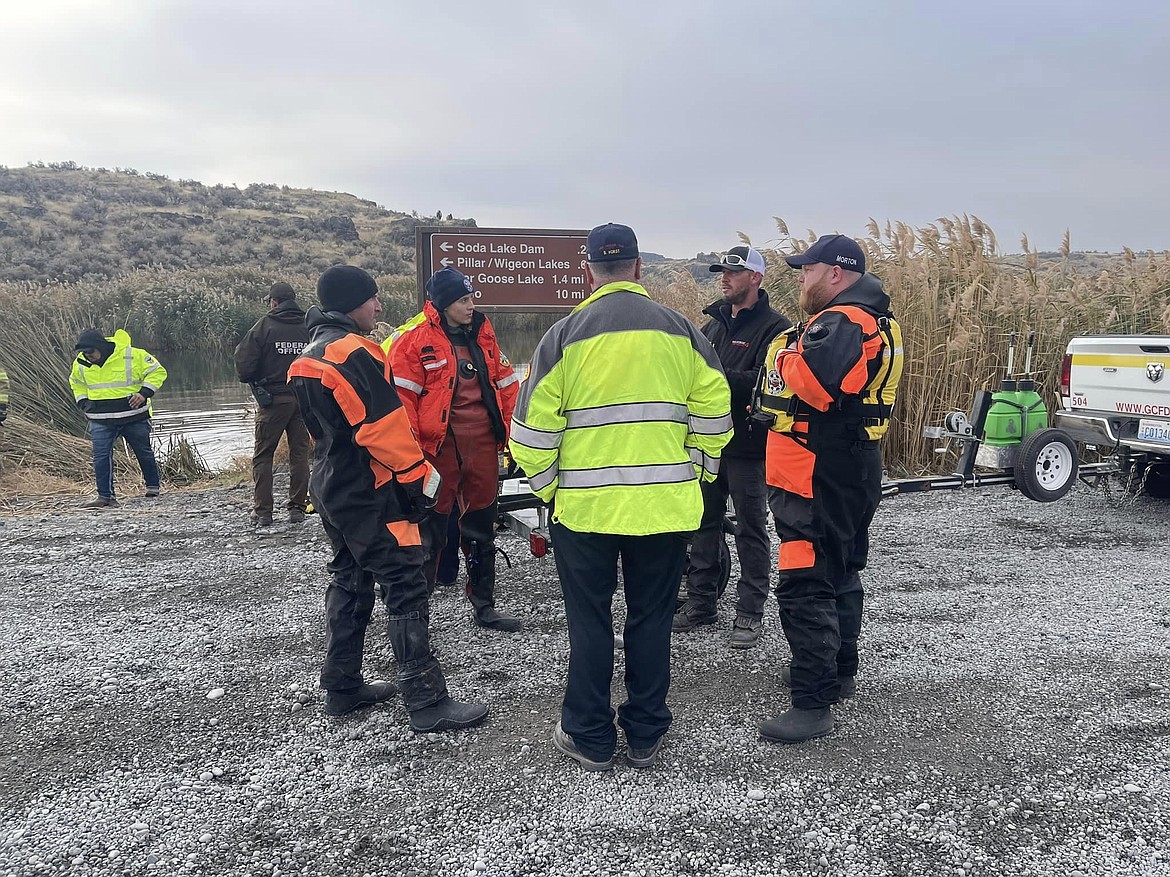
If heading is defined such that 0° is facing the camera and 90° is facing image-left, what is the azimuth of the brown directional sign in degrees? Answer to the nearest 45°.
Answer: approximately 0°

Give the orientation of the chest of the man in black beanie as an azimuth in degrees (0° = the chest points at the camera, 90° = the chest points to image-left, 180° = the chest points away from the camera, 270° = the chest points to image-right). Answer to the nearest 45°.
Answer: approximately 270°

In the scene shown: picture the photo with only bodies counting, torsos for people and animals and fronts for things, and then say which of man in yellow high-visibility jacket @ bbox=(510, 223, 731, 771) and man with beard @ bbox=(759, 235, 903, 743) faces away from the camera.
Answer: the man in yellow high-visibility jacket

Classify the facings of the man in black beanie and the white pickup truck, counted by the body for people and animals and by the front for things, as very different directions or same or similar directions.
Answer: same or similar directions

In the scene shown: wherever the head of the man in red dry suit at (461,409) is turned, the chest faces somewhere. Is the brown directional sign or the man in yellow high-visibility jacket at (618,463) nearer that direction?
the man in yellow high-visibility jacket

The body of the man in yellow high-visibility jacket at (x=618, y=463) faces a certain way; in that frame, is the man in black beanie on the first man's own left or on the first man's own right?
on the first man's own left

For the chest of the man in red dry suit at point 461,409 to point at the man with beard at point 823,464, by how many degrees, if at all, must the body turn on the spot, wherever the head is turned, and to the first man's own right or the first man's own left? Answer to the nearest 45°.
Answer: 0° — they already face them

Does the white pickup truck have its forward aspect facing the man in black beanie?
no

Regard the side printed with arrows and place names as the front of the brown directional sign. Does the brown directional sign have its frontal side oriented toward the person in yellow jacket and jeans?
no

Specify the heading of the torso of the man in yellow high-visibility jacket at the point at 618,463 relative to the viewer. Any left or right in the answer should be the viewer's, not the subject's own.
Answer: facing away from the viewer

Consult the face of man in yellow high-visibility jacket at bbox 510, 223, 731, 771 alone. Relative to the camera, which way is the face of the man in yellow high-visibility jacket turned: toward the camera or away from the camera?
away from the camera

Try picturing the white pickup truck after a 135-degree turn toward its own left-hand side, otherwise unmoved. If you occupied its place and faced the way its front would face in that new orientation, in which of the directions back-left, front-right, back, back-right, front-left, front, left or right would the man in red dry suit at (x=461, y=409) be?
front-left

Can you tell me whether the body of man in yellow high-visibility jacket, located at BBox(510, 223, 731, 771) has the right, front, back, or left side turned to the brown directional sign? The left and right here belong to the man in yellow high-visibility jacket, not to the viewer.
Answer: front

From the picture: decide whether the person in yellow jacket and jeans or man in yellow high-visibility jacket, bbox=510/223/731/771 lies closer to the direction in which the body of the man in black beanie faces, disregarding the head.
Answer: the man in yellow high-visibility jacket

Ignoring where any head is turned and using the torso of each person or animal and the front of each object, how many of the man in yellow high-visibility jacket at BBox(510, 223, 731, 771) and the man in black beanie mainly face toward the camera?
0

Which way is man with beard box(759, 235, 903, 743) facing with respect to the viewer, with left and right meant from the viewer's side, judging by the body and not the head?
facing to the left of the viewer

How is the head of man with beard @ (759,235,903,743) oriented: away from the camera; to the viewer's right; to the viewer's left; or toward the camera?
to the viewer's left
